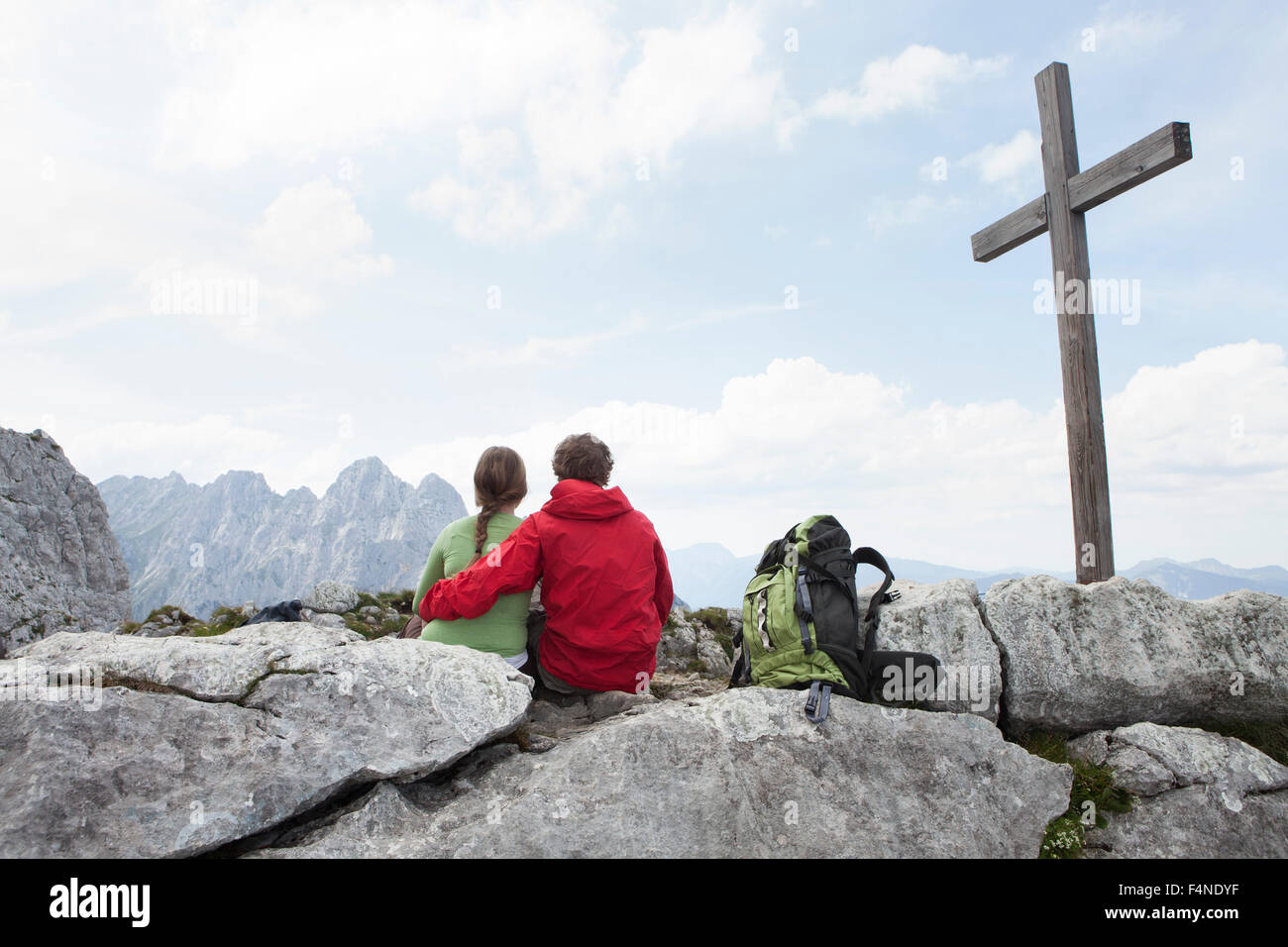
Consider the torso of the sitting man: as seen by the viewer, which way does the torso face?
away from the camera

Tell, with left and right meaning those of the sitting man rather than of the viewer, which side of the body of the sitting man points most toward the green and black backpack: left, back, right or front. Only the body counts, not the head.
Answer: right

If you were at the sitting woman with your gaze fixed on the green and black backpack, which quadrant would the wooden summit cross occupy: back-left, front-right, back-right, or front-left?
front-left

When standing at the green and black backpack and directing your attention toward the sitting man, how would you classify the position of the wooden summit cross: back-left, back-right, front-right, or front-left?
back-right

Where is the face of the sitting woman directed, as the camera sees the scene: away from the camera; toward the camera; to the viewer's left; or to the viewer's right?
away from the camera

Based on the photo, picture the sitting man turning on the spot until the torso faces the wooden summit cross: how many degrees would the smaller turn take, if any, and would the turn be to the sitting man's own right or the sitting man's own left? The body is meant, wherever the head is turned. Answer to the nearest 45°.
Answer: approximately 90° to the sitting man's own right

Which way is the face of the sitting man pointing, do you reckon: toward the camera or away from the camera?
away from the camera
